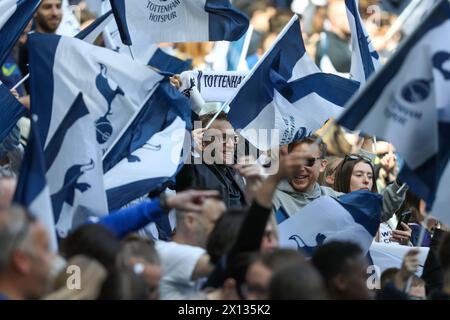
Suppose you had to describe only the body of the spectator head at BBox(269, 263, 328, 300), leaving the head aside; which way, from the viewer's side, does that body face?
away from the camera

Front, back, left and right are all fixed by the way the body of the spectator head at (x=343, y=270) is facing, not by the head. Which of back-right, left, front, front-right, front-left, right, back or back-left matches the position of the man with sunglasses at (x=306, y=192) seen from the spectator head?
left

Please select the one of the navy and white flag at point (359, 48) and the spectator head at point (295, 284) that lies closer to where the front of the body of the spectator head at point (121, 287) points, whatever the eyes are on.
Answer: the navy and white flag

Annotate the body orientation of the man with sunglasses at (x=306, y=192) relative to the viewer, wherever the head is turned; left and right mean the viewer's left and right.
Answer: facing the viewer and to the left of the viewer

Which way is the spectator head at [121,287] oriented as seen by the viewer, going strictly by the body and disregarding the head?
away from the camera

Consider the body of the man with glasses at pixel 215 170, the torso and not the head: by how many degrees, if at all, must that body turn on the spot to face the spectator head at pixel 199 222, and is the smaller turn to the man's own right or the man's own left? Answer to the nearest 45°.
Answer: approximately 45° to the man's own right
